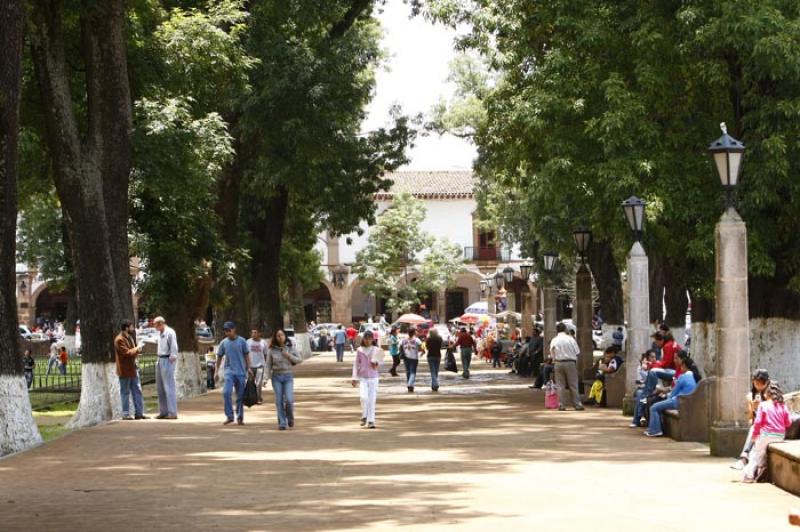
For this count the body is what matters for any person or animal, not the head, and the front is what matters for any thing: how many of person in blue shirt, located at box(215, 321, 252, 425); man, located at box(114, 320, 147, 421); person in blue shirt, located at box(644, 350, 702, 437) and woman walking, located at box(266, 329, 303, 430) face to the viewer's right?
1

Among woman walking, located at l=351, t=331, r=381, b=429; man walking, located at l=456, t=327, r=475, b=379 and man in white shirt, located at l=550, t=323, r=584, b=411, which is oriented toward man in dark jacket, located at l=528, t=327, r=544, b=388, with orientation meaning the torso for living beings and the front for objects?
the man in white shirt

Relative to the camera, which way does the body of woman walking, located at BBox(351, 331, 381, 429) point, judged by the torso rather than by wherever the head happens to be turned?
toward the camera

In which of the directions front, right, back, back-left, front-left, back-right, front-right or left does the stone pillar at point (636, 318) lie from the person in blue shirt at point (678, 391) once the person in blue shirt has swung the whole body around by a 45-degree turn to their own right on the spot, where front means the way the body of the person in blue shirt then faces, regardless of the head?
front-right

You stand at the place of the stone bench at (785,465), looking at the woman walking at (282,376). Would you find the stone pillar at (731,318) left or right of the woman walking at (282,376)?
right

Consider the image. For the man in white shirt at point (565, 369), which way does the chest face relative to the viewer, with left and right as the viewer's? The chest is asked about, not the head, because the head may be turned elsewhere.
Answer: facing away from the viewer

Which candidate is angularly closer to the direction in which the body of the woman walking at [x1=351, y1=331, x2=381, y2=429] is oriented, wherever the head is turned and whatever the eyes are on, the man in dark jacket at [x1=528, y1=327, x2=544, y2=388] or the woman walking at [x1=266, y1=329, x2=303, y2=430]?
the woman walking

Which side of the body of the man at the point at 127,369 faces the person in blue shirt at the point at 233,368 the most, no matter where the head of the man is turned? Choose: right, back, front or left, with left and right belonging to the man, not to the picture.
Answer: front

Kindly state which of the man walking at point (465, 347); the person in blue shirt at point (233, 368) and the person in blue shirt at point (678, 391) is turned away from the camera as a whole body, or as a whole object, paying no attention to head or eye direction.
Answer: the man walking

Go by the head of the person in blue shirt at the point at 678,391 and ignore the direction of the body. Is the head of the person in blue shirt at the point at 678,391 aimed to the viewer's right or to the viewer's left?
to the viewer's left

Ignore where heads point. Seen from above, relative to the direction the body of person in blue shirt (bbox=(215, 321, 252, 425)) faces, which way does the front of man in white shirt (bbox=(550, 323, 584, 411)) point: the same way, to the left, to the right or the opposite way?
the opposite way

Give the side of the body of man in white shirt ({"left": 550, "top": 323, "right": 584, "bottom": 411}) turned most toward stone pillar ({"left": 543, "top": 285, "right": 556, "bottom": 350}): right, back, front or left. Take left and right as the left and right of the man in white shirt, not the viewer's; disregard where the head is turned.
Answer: front

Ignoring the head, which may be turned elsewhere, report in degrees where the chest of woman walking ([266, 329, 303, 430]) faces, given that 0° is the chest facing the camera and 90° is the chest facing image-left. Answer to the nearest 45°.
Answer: approximately 0°

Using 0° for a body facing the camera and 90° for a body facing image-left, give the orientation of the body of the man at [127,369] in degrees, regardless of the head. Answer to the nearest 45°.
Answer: approximately 270°

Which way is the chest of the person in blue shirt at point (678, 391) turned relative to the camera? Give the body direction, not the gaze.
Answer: to the viewer's left

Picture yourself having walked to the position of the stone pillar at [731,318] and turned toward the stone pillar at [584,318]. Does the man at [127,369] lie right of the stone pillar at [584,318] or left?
left
